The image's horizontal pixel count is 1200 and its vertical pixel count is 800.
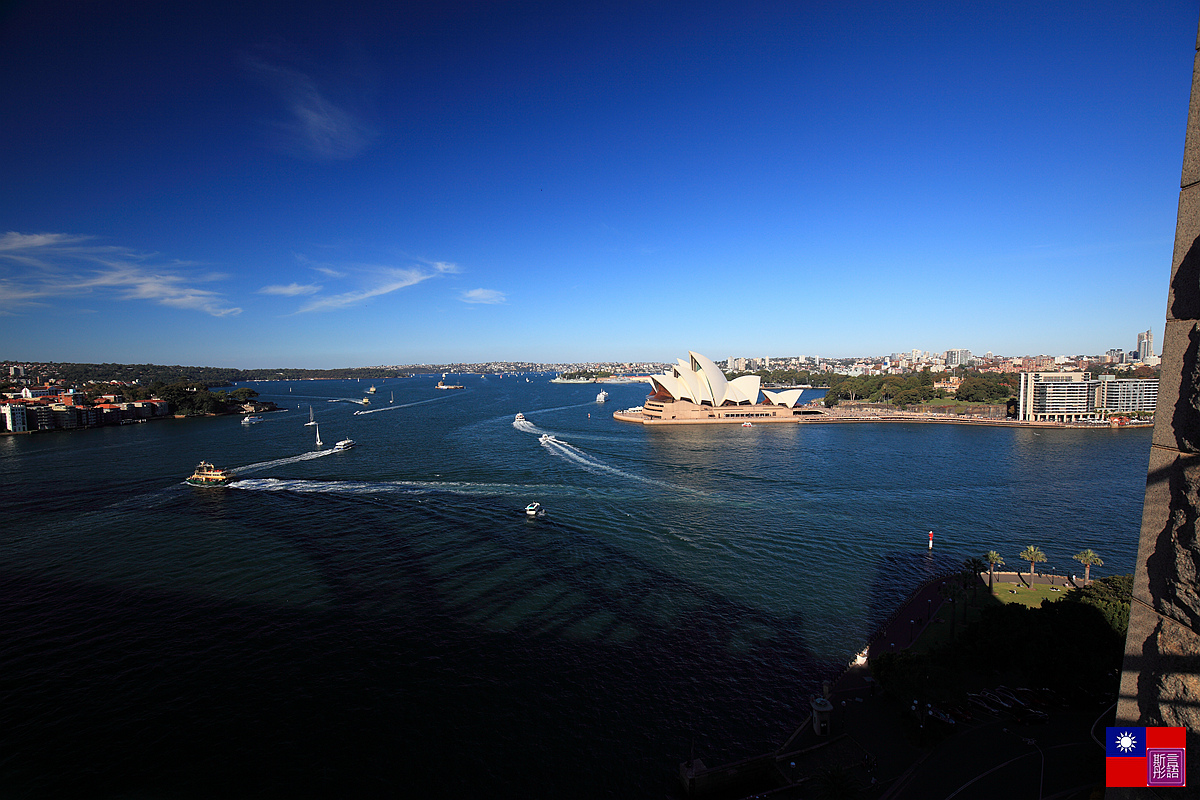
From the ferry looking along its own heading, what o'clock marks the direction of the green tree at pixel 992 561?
The green tree is roughly at 8 o'clock from the ferry.

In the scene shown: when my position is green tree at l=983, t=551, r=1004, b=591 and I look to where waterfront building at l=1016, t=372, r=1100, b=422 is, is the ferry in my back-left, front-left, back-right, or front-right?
back-left

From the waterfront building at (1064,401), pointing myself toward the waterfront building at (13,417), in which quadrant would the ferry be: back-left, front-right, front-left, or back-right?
front-left

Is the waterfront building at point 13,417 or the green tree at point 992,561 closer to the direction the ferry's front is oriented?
the waterfront building

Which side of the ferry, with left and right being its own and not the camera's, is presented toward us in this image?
left

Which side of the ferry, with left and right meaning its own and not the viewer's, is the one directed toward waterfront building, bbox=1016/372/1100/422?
back

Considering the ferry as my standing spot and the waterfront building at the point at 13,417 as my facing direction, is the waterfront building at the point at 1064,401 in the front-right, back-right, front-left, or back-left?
back-right

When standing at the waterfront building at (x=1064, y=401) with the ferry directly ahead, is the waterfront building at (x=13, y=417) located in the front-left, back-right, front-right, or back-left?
front-right
